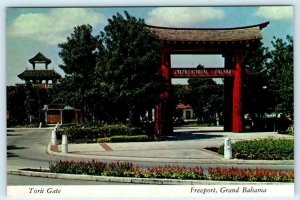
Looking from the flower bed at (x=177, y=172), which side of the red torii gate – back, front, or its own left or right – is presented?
front

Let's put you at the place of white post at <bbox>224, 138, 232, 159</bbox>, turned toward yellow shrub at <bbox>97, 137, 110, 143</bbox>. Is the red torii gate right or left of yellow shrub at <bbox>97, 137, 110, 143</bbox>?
right

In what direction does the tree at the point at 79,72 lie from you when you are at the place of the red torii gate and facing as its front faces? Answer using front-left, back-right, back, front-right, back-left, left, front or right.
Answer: right

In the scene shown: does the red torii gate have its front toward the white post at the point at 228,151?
yes

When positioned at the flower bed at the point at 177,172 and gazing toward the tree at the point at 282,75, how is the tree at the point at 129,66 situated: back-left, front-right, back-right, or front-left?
front-left

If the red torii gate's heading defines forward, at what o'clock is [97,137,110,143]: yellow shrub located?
The yellow shrub is roughly at 2 o'clock from the red torii gate.

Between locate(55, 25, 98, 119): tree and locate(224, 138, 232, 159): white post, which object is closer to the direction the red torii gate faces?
the white post

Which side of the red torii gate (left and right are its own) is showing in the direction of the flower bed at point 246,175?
front

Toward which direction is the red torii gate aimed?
toward the camera

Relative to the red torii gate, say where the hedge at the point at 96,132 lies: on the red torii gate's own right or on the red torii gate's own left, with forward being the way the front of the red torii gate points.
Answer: on the red torii gate's own right

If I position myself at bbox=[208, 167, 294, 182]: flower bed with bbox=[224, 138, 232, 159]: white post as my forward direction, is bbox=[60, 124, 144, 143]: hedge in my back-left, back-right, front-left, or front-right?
front-left

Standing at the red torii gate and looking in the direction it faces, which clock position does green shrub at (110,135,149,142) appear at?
The green shrub is roughly at 2 o'clock from the red torii gate.
